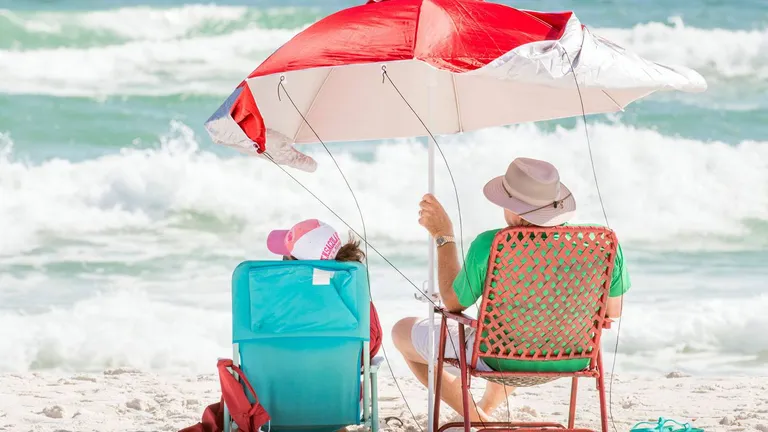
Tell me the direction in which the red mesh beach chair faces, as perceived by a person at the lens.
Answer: facing away from the viewer and to the left of the viewer

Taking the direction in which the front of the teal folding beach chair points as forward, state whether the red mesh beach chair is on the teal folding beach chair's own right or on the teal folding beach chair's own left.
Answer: on the teal folding beach chair's own right

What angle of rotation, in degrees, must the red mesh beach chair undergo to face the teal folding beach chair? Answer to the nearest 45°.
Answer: approximately 45° to its left

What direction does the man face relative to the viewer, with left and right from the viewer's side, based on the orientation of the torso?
facing away from the viewer and to the left of the viewer

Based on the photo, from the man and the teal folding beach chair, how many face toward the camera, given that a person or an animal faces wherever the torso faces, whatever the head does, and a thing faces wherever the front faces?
0

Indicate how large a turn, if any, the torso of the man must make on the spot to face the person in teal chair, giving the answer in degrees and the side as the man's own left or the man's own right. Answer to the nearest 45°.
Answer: approximately 45° to the man's own left

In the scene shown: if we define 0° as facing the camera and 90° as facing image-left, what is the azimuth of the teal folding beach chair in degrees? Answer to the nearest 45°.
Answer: approximately 180°

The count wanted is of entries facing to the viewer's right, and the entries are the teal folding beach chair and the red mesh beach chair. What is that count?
0
